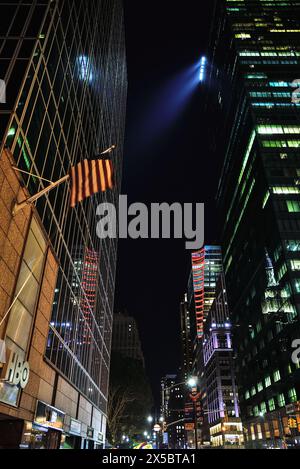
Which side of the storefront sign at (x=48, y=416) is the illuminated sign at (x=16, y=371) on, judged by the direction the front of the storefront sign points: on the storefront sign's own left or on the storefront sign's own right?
on the storefront sign's own right

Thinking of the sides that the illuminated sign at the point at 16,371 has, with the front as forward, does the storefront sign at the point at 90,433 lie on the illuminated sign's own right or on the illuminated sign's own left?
on the illuminated sign's own left

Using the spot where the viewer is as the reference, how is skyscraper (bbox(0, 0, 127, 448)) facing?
facing to the right of the viewer

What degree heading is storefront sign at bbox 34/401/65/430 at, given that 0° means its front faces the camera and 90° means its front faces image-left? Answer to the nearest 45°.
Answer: approximately 315°

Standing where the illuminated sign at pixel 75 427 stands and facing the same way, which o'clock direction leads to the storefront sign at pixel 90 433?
The storefront sign is roughly at 8 o'clock from the illuminated sign.

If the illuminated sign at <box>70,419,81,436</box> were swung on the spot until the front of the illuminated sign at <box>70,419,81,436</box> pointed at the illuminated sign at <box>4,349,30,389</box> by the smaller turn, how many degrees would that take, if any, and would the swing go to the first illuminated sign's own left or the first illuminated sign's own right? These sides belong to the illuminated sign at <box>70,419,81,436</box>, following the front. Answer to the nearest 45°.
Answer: approximately 45° to the first illuminated sign's own right

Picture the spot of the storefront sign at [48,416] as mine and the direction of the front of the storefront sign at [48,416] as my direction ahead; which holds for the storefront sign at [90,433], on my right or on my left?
on my left
